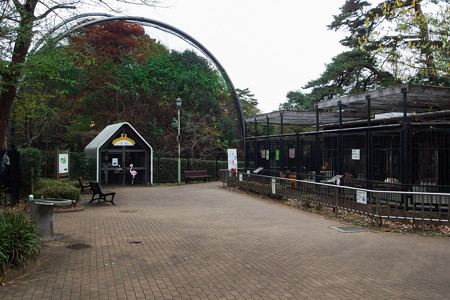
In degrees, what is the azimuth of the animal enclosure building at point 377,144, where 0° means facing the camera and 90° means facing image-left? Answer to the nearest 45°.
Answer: approximately 45°

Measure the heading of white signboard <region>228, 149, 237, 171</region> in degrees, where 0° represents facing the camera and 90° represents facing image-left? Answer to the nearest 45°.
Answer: approximately 0°

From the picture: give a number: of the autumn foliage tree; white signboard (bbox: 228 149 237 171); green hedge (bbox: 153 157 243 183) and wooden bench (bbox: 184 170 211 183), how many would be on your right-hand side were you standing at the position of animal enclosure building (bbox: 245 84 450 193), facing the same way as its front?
4

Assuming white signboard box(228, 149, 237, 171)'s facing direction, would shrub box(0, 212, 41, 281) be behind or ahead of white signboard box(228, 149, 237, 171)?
ahead

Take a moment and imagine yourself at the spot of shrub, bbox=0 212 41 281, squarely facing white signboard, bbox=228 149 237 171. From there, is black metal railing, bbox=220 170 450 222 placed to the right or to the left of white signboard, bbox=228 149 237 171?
right

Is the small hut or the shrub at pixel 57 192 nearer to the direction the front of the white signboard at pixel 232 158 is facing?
the shrub

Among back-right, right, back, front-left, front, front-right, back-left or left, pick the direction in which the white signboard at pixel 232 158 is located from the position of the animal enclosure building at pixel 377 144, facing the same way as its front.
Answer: right

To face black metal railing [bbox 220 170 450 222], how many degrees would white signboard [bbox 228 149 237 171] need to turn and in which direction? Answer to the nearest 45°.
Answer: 0° — it already faces it
